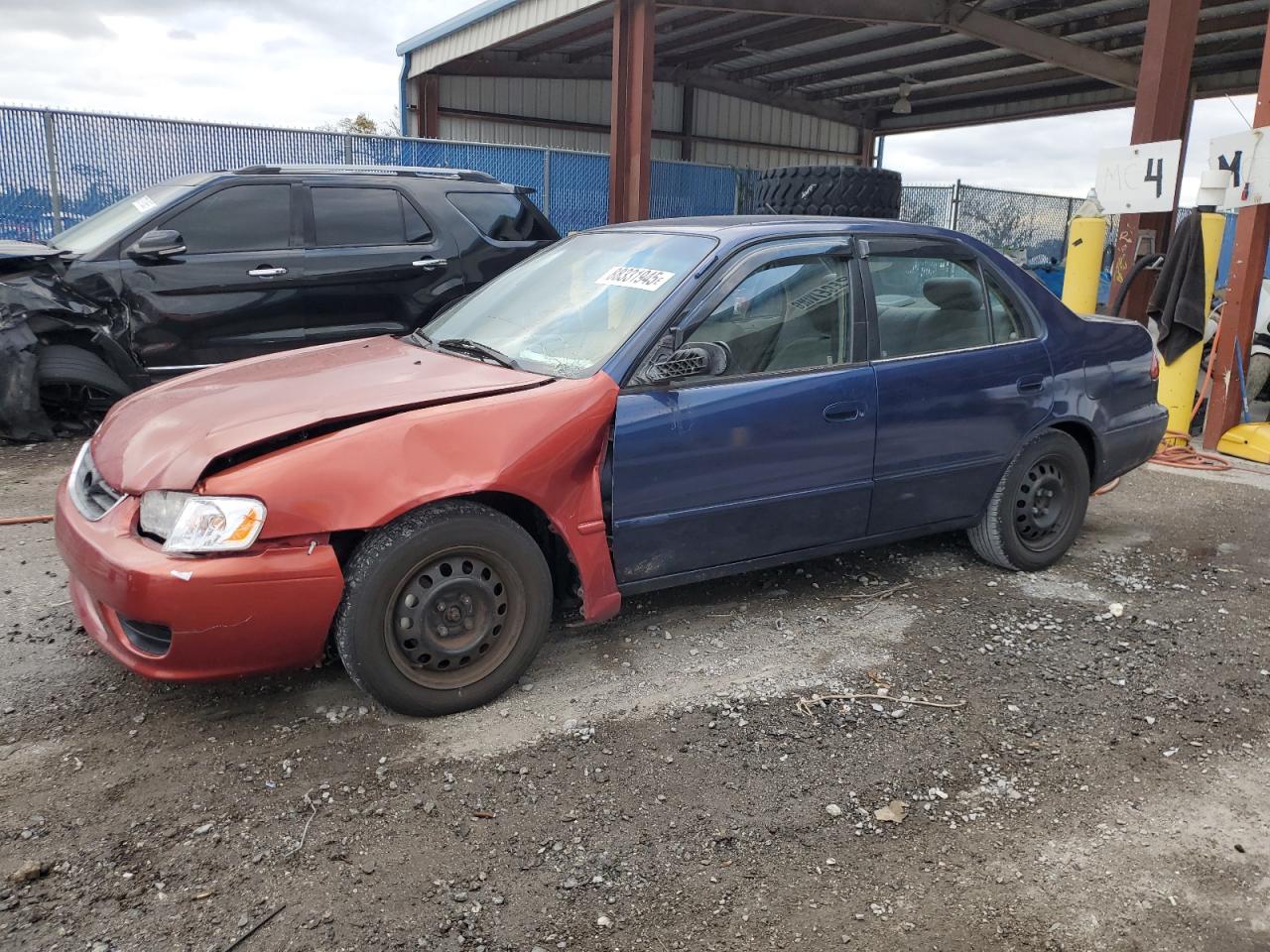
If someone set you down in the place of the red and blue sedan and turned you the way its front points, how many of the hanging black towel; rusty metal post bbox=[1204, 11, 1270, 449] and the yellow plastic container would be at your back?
3

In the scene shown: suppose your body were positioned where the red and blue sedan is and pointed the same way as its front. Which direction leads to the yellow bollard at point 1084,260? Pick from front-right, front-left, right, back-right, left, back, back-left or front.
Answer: back

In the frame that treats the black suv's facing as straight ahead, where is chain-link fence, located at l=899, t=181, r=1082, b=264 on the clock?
The chain-link fence is roughly at 5 o'clock from the black suv.

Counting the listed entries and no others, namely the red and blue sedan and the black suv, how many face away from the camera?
0

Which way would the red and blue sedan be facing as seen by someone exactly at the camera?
facing the viewer and to the left of the viewer

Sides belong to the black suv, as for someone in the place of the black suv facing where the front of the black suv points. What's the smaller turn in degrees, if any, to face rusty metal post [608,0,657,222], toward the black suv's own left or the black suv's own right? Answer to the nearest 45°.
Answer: approximately 135° to the black suv's own right

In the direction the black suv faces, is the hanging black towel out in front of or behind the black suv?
behind

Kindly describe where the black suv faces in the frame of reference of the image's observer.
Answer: facing to the left of the viewer

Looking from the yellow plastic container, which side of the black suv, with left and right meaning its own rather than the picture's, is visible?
back

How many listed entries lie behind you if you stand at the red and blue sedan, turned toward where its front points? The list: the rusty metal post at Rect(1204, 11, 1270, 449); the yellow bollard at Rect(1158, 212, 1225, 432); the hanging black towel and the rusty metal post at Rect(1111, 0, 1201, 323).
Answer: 4

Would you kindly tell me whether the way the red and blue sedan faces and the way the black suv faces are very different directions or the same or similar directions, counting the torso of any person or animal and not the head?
same or similar directions
